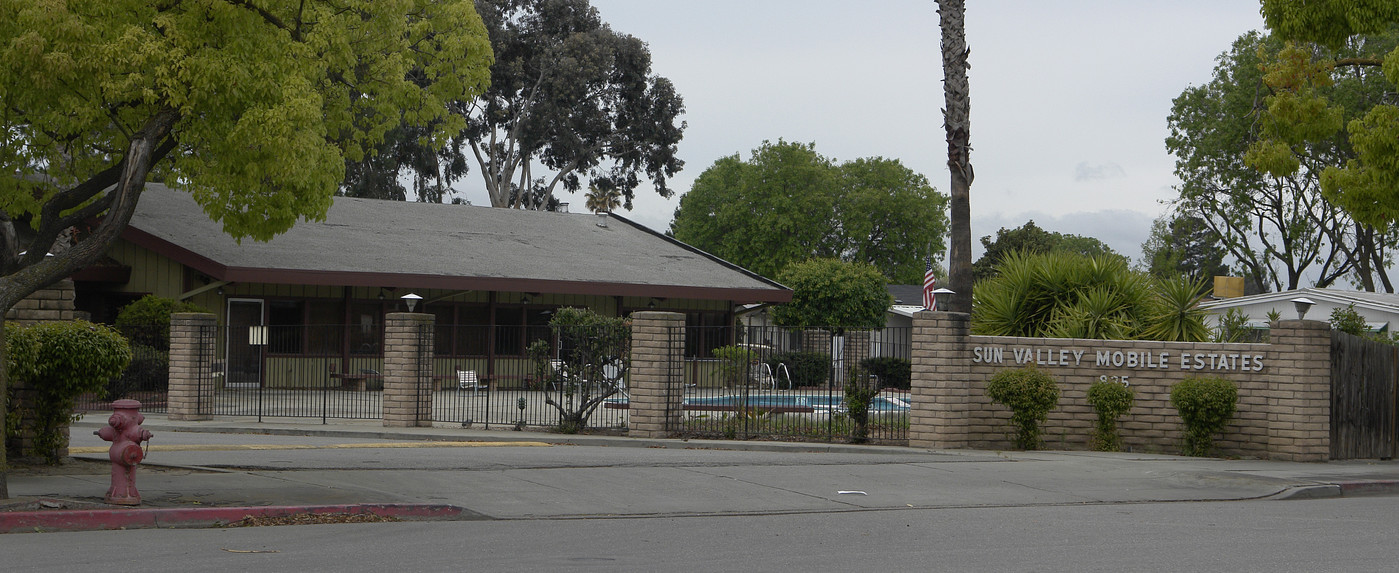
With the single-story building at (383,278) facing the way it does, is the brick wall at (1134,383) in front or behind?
in front

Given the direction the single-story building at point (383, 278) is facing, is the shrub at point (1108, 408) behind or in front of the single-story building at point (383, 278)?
in front

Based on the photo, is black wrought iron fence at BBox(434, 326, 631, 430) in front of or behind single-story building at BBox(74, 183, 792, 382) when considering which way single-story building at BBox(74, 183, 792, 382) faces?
in front

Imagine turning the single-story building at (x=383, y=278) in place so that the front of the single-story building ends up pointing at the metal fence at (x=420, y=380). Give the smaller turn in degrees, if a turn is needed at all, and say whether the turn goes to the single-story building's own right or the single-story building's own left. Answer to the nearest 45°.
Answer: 0° — it already faces it

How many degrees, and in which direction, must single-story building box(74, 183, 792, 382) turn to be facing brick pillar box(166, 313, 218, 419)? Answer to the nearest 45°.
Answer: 0° — it already faces it

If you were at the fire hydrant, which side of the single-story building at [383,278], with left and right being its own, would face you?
front

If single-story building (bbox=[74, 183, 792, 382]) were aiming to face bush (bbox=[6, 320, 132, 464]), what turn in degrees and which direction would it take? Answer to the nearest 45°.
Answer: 0° — it already faces it

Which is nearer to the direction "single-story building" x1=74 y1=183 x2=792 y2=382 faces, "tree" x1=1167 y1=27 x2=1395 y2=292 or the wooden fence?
the wooden fence

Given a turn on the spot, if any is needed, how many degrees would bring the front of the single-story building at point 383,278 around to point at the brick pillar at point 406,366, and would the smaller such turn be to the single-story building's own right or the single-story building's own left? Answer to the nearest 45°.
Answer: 0° — it already faces it

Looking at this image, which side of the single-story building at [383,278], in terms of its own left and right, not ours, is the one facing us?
front
